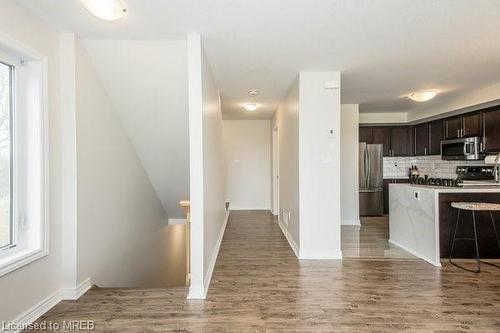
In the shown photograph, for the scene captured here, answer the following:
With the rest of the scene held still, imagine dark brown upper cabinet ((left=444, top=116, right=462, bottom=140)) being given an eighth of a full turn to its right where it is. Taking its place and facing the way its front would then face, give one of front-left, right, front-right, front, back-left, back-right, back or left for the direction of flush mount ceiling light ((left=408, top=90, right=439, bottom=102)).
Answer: left

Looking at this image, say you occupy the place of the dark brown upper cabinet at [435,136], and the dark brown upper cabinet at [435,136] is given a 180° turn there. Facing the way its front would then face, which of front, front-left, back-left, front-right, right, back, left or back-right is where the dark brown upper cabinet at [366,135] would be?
back-left

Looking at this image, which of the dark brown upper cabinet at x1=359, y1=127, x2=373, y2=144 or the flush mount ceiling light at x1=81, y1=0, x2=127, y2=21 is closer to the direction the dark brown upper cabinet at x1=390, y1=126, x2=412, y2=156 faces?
the flush mount ceiling light

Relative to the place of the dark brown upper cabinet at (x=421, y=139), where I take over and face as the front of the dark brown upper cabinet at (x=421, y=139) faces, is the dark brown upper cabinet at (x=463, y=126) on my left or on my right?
on my left

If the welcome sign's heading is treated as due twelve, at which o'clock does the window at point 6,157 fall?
The window is roughly at 1 o'clock from the welcome sign.

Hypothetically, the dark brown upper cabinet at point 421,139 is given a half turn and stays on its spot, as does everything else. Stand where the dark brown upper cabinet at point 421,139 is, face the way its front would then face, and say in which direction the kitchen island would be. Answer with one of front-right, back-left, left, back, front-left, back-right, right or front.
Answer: back-right

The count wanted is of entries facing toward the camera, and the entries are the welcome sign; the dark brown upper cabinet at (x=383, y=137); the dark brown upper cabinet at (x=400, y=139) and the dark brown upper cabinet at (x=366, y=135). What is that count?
4

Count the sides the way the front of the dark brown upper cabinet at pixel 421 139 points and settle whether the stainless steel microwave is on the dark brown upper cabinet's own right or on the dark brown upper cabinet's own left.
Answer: on the dark brown upper cabinet's own left

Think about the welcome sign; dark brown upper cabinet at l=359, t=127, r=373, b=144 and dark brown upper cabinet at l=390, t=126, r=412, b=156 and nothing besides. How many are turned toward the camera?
3

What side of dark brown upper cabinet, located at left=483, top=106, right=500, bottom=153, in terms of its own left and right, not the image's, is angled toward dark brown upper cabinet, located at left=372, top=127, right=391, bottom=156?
right

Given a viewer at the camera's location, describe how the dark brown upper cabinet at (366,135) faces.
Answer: facing the viewer

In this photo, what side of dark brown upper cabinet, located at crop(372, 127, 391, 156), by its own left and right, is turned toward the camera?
front

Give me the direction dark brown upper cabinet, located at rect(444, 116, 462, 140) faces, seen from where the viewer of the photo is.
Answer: facing the viewer and to the left of the viewer

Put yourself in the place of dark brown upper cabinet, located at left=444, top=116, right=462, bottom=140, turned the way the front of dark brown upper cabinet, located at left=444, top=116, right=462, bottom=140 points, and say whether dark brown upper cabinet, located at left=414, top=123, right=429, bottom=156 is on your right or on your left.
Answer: on your right

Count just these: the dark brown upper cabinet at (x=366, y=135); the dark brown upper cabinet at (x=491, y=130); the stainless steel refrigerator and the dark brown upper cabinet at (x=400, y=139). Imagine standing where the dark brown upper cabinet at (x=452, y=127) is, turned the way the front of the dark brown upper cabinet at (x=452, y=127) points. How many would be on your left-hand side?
1
